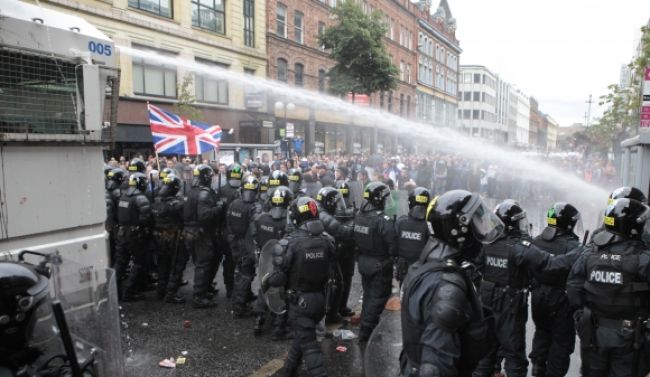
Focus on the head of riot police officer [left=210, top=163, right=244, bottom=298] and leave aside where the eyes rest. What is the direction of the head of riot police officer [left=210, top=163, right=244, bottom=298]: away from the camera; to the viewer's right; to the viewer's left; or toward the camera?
away from the camera

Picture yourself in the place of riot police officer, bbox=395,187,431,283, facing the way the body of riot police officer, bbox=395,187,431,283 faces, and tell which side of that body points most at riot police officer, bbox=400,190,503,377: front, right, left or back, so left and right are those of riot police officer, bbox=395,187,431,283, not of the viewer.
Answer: back

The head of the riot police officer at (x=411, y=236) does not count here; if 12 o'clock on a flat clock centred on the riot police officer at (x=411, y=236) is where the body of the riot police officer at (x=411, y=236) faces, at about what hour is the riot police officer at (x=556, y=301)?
the riot police officer at (x=556, y=301) is roughly at 4 o'clock from the riot police officer at (x=411, y=236).

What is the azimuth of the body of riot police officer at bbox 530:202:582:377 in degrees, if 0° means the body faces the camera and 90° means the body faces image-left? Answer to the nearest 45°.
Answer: approximately 225°

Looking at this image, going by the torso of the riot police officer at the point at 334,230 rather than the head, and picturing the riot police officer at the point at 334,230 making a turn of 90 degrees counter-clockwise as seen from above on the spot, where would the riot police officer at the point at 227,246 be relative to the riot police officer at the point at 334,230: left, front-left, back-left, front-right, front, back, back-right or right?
front-left

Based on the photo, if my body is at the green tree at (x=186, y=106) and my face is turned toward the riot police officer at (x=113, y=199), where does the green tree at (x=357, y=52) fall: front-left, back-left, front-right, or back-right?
back-left

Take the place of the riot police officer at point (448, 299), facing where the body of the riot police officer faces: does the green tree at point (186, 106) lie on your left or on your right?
on your left

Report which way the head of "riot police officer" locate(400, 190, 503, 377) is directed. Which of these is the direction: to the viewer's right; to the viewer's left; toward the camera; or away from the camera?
to the viewer's right

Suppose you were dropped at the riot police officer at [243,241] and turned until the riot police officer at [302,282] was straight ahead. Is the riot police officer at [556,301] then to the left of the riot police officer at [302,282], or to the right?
left

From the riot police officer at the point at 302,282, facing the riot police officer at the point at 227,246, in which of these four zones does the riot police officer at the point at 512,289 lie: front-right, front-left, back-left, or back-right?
back-right

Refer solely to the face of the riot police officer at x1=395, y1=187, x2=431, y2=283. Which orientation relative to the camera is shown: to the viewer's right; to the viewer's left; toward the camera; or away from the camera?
away from the camera

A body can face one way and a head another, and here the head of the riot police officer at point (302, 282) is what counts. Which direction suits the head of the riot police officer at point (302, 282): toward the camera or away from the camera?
away from the camera
